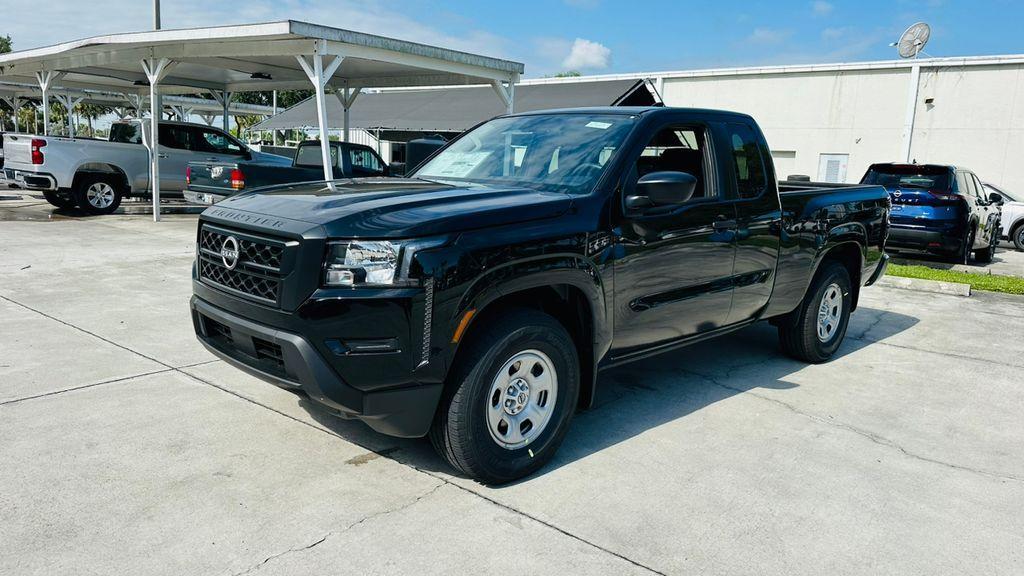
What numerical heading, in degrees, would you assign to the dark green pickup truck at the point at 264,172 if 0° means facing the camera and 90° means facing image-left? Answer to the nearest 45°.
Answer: approximately 225°

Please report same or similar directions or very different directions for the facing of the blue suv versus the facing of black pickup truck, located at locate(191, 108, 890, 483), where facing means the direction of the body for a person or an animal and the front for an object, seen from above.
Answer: very different directions

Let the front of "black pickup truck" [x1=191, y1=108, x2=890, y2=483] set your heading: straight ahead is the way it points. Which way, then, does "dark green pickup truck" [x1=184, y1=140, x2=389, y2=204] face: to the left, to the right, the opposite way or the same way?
the opposite way

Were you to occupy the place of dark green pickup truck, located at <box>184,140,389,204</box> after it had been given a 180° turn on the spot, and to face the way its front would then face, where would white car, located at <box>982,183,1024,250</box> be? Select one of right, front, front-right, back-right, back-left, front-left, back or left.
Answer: back-left

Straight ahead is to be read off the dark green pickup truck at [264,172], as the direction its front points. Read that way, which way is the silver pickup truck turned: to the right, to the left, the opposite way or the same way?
the same way

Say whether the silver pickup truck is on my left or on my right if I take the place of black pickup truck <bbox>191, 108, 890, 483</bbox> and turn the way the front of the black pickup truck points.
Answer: on my right

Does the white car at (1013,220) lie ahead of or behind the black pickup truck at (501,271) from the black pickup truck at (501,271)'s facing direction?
behind

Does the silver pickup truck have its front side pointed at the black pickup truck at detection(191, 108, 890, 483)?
no

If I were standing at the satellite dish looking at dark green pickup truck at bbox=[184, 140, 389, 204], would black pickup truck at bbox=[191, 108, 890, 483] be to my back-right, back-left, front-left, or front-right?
front-left

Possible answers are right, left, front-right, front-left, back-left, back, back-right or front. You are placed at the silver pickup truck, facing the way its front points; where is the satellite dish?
front-right

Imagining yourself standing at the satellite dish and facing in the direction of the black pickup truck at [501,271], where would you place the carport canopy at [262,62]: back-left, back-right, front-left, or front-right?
front-right

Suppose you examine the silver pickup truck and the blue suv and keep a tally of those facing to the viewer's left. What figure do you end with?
0

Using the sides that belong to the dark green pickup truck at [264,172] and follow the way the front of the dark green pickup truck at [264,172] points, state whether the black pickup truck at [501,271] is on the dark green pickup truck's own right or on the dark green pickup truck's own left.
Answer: on the dark green pickup truck's own right

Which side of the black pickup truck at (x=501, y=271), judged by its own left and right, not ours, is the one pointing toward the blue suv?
back

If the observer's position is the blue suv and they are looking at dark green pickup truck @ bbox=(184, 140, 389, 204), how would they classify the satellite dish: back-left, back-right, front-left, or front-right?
back-right

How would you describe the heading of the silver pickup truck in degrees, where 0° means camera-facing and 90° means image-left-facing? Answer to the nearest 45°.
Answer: approximately 225°
